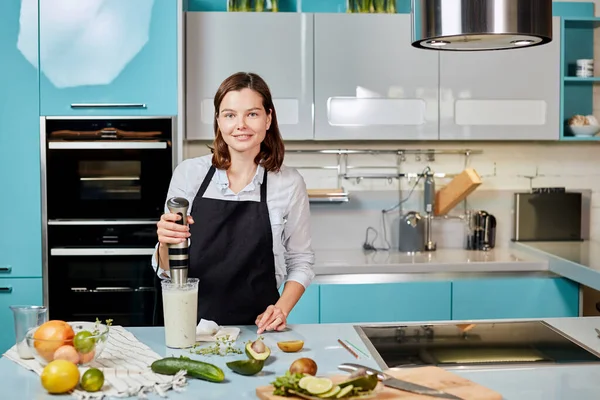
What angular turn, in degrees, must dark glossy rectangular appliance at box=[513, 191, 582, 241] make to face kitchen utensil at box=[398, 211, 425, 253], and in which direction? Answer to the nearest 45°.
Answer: approximately 45° to its right

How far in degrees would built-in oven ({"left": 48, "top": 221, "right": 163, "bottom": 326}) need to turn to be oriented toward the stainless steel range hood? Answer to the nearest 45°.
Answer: approximately 45° to its left

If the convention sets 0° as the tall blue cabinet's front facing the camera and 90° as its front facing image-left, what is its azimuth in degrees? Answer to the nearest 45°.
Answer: approximately 0°

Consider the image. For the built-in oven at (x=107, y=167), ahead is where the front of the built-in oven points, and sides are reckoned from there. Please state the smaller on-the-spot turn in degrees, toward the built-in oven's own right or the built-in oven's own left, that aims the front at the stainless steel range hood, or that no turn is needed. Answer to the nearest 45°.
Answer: approximately 45° to the built-in oven's own left

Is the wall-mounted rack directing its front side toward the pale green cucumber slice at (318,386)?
yes

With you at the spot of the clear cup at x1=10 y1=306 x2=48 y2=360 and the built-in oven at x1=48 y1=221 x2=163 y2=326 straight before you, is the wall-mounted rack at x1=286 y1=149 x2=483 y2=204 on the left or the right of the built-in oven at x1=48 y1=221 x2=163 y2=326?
right

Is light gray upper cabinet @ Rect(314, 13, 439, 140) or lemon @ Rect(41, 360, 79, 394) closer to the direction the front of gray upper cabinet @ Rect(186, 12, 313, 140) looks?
the lemon
